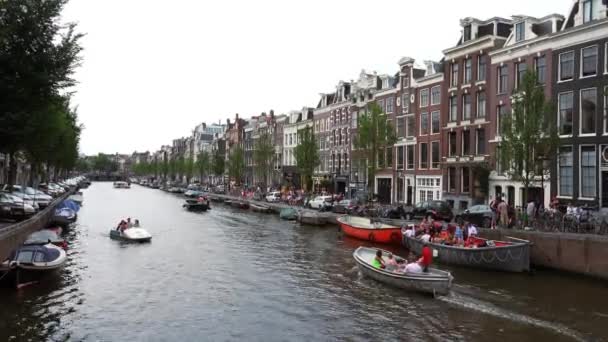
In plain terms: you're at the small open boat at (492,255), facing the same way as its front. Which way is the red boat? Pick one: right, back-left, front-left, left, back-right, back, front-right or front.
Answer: front

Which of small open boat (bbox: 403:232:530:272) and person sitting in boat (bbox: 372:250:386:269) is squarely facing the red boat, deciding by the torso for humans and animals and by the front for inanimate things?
the small open boat

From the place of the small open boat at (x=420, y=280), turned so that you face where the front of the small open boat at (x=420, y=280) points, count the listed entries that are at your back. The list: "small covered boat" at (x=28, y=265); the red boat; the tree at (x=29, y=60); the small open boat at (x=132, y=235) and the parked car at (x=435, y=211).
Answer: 0

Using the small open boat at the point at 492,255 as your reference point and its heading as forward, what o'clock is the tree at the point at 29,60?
The tree is roughly at 10 o'clock from the small open boat.

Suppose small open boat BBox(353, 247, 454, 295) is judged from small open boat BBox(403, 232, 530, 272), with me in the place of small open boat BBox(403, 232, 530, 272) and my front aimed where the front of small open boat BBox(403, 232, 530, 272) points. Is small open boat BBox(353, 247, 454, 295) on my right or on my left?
on my left

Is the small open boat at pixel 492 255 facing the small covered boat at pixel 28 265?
no

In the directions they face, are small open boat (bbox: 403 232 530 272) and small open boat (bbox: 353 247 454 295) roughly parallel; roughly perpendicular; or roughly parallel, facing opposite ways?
roughly parallel

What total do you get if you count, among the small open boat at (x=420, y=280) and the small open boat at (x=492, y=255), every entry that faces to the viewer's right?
0

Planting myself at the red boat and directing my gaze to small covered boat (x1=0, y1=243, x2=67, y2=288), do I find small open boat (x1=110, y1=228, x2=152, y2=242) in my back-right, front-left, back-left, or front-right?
front-right
